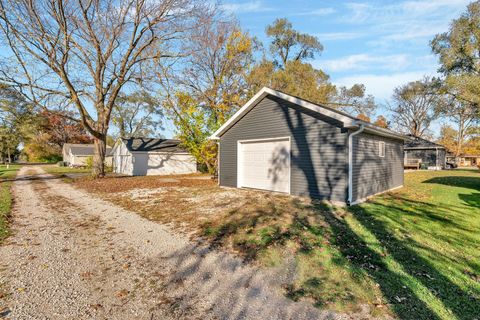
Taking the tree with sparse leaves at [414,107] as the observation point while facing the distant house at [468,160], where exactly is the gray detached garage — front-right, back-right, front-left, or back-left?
back-right

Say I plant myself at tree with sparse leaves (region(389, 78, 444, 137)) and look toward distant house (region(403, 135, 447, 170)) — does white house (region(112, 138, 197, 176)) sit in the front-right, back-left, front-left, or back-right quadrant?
front-right

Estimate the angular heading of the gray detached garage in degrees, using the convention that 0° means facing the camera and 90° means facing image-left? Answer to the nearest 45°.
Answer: approximately 45°

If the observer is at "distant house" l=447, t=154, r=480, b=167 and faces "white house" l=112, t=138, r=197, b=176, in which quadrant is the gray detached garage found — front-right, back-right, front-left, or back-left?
front-left

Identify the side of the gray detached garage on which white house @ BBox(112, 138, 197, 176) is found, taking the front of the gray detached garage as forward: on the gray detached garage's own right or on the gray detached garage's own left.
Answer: on the gray detached garage's own right

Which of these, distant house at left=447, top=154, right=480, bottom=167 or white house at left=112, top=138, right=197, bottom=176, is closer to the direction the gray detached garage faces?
the white house

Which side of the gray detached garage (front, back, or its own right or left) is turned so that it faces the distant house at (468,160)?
back

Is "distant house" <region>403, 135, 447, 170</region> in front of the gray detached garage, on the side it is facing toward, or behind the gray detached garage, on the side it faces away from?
behind

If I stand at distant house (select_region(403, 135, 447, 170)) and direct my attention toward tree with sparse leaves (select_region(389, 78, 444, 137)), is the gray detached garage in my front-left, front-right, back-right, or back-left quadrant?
back-left

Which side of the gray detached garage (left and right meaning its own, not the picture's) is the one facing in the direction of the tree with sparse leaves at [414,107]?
back
